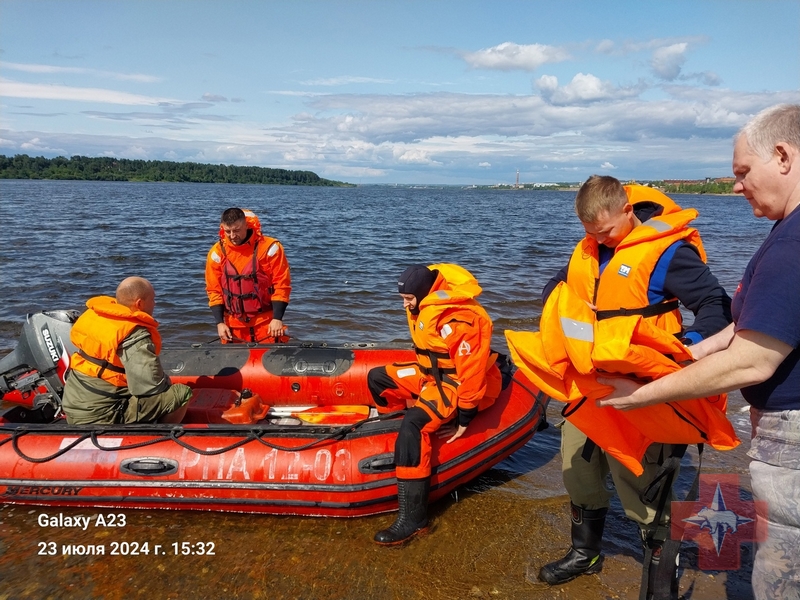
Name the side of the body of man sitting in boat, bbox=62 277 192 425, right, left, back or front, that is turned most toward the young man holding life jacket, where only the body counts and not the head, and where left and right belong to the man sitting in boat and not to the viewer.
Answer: right

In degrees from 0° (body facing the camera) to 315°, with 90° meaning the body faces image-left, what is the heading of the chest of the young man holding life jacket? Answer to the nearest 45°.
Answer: approximately 45°

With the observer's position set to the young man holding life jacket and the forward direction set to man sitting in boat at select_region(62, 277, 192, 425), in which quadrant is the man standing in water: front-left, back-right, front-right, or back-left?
front-right

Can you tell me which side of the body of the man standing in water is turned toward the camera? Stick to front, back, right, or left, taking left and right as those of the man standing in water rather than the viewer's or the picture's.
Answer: front

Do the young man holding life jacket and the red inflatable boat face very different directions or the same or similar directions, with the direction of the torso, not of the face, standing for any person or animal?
very different directions

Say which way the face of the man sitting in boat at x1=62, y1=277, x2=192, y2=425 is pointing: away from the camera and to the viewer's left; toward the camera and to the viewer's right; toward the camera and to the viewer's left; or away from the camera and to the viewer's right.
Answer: away from the camera and to the viewer's right

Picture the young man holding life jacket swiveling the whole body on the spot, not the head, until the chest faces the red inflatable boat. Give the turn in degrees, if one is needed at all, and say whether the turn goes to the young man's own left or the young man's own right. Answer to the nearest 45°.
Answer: approximately 45° to the young man's own right

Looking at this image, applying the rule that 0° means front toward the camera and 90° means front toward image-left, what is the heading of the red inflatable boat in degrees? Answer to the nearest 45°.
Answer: approximately 270°

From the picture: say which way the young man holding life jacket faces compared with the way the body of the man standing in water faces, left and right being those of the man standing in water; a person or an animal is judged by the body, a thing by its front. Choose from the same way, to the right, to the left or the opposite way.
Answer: to the right

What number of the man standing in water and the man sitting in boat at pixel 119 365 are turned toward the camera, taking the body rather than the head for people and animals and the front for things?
1

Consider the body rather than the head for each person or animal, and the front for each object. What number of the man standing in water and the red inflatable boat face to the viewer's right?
1
